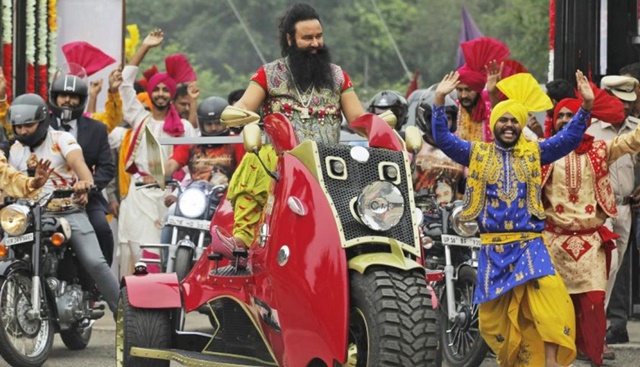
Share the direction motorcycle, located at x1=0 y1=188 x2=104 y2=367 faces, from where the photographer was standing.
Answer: facing the viewer and to the left of the viewer

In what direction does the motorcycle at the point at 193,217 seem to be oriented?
toward the camera

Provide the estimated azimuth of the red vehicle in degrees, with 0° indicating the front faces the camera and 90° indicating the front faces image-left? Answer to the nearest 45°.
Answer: approximately 315°

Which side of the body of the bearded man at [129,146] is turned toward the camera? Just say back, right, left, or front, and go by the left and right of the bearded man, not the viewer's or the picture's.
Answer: front

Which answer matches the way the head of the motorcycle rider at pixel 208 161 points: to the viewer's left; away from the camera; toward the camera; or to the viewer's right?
toward the camera

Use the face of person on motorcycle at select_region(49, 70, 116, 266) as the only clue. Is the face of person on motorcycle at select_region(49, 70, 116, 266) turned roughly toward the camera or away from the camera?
toward the camera

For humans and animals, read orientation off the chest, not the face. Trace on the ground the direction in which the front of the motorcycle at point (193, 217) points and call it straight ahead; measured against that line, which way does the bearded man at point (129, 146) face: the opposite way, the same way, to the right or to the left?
the same way

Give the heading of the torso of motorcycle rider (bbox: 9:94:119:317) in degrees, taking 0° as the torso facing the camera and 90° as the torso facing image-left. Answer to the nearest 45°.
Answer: approximately 45°

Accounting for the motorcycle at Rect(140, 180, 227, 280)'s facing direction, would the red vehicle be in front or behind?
in front
